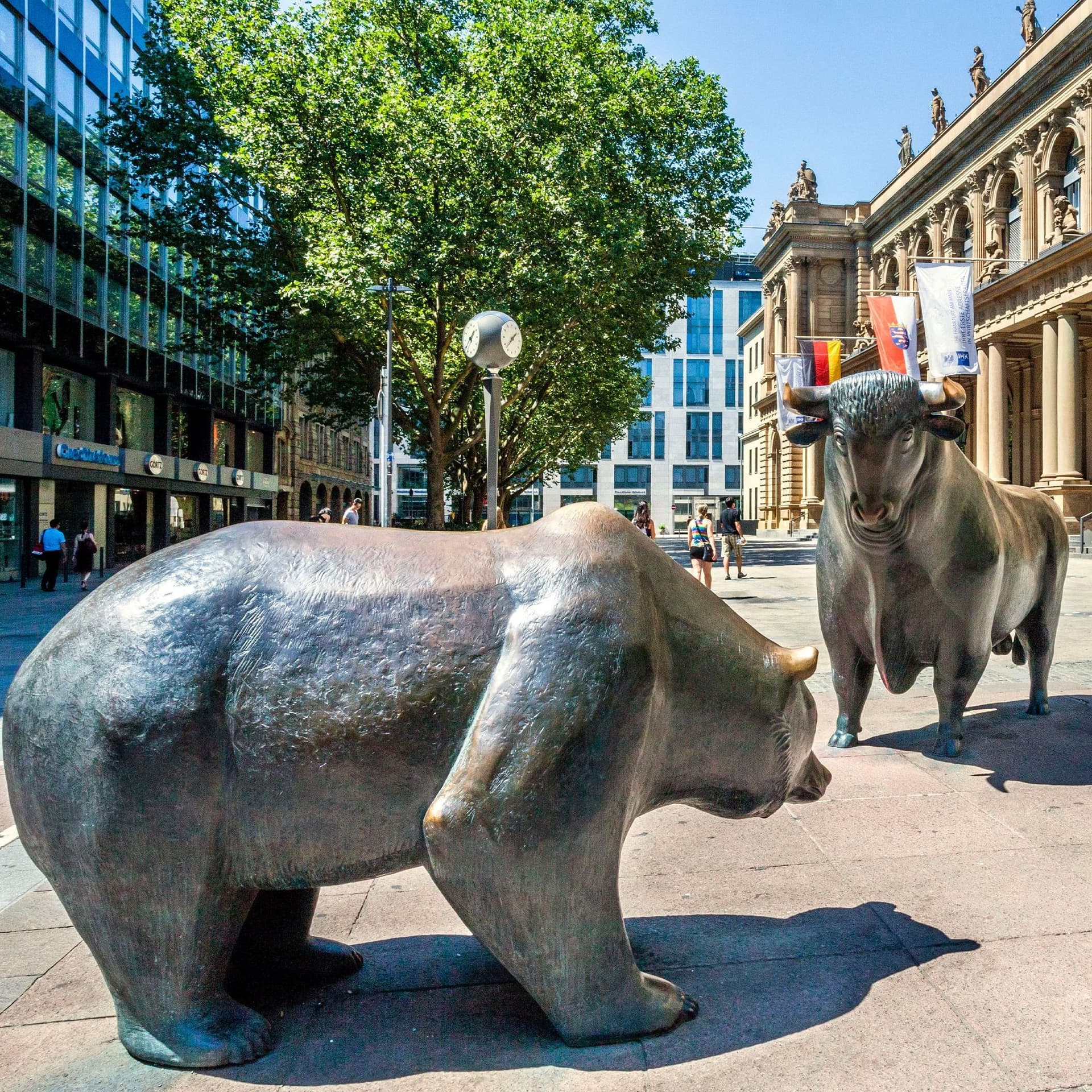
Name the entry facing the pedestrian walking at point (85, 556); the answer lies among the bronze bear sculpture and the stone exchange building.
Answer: the stone exchange building

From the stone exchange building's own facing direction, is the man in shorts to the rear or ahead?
ahead

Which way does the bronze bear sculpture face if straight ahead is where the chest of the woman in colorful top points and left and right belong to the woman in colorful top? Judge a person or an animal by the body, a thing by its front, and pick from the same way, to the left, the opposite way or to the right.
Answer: to the right

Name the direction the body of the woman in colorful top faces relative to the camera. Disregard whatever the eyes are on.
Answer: away from the camera

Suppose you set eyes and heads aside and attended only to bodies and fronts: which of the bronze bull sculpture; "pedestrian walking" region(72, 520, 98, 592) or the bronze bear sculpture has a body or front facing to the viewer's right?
the bronze bear sculpture

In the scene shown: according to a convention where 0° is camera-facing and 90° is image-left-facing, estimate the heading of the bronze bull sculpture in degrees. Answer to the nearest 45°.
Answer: approximately 45°

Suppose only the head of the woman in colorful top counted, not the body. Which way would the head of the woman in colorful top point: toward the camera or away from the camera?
away from the camera

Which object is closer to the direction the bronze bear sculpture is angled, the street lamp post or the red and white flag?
the red and white flag

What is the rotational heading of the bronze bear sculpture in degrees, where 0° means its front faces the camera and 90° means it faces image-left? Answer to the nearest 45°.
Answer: approximately 270°

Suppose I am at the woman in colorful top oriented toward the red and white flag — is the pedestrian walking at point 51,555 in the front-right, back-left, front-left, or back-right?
back-left
